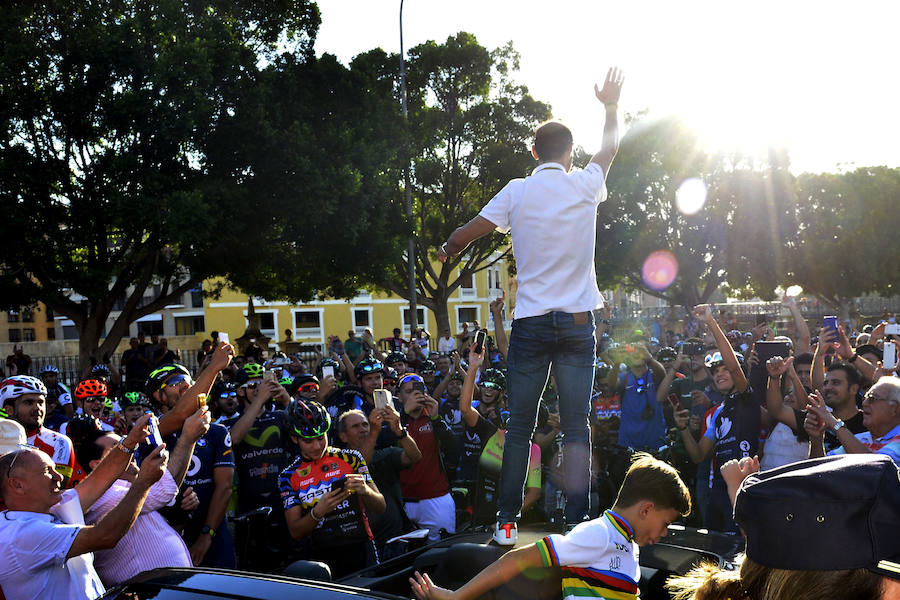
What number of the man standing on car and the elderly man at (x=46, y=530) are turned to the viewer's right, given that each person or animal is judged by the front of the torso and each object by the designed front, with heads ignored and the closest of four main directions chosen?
1

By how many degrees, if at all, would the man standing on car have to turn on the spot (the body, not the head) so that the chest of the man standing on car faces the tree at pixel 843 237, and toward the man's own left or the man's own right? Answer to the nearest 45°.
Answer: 0° — they already face it

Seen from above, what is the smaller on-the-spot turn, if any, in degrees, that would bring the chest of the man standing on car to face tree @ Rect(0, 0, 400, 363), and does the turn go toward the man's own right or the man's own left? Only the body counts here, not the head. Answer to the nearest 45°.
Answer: approximately 45° to the man's own left

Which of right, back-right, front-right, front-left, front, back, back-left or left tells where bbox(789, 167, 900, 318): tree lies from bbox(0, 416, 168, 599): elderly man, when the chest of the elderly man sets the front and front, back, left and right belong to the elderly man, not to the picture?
front-left

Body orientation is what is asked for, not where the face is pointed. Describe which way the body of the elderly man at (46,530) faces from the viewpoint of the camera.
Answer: to the viewer's right

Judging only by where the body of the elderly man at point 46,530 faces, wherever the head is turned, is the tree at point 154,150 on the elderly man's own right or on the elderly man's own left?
on the elderly man's own left

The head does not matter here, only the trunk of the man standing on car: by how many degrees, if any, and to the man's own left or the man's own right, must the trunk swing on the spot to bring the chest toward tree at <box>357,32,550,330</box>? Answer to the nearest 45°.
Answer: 0° — they already face it

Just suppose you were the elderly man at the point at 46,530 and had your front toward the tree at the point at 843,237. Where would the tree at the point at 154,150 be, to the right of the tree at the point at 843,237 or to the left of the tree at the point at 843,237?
left

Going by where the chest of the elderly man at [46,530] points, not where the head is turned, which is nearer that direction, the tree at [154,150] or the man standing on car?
the man standing on car

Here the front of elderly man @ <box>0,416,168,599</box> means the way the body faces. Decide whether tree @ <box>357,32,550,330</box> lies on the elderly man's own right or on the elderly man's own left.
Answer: on the elderly man's own left

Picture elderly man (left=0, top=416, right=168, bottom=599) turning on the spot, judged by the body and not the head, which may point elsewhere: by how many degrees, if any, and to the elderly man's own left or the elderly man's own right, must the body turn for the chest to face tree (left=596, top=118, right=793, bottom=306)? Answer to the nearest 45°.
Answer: approximately 45° to the elderly man's own left

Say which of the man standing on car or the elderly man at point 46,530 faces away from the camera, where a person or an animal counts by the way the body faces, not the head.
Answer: the man standing on car

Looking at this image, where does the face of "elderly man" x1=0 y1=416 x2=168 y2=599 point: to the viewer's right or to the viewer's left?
to the viewer's right

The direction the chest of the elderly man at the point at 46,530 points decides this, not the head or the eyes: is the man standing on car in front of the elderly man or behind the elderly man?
in front

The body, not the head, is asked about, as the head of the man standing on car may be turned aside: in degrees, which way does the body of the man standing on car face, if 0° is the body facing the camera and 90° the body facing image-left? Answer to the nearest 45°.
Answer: approximately 180°
